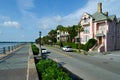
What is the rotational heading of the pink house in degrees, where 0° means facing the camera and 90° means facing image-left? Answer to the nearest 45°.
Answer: approximately 45°
